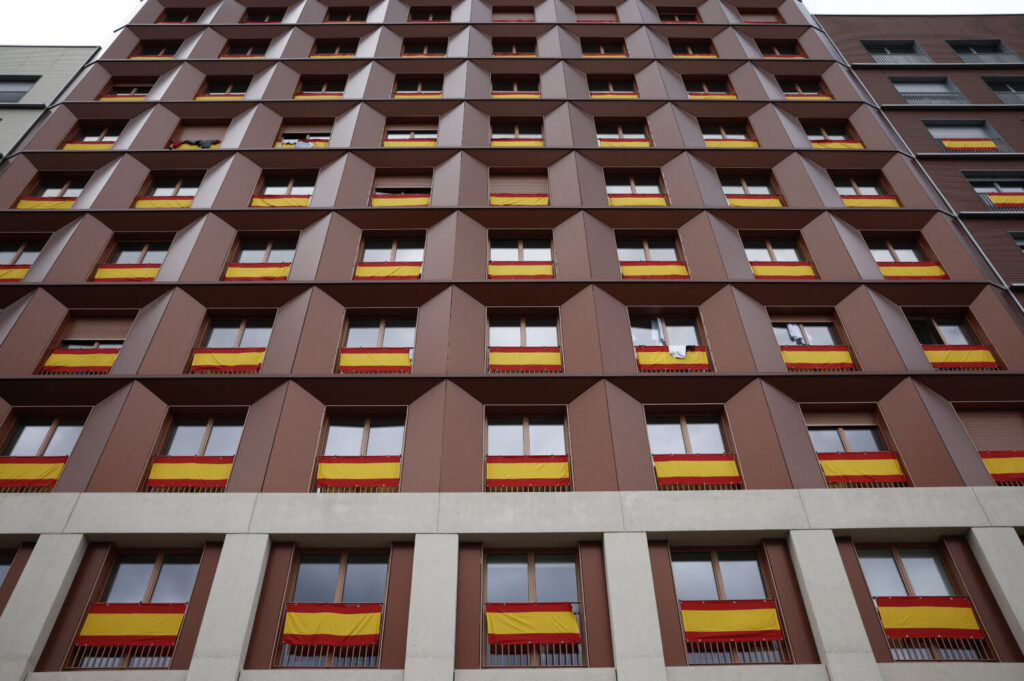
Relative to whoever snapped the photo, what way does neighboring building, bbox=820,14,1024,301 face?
facing the viewer

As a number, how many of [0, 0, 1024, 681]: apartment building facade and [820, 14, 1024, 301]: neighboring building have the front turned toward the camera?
2

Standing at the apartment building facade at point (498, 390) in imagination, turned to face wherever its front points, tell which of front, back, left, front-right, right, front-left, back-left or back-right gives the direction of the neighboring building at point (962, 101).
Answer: left

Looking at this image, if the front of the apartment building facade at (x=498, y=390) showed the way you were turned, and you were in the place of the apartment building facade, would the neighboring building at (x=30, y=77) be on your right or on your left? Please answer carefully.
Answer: on your right

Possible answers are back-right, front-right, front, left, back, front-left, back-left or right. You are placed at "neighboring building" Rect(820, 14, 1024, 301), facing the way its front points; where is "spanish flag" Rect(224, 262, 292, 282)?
front-right

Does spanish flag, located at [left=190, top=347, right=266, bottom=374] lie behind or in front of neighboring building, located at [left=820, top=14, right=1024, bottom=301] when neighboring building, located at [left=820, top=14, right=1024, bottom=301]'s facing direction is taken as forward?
in front
